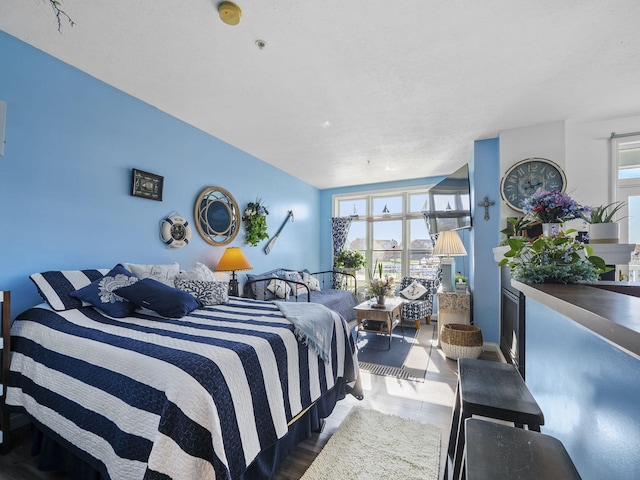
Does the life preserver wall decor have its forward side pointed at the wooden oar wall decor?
no

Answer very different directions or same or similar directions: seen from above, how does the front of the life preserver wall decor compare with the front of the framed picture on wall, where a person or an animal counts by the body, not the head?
same or similar directions

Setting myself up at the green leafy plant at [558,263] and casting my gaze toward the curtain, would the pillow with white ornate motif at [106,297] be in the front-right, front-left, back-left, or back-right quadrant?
front-left

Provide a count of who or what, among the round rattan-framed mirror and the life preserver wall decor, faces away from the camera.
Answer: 0

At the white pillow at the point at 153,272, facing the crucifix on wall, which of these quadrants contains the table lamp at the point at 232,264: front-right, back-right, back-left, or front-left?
front-left

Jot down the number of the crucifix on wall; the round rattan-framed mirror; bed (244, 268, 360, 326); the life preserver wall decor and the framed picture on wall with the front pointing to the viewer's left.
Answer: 0

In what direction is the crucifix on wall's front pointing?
toward the camera

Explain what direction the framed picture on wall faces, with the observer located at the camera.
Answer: facing the viewer and to the right of the viewer

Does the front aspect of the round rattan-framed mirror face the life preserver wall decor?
no

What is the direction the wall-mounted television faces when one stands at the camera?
facing the viewer and to the left of the viewer

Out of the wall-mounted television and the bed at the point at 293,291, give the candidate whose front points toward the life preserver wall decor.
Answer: the wall-mounted television

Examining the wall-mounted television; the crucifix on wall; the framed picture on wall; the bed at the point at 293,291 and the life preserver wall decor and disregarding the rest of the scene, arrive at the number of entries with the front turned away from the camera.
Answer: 0

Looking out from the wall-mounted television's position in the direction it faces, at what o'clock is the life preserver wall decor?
The life preserver wall decor is roughly at 12 o'clock from the wall-mounted television.

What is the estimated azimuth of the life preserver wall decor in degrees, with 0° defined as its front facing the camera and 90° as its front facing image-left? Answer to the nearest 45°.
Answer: approximately 315°

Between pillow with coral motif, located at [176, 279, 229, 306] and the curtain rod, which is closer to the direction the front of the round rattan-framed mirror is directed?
the curtain rod

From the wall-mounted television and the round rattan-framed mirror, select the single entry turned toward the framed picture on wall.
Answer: the wall-mounted television

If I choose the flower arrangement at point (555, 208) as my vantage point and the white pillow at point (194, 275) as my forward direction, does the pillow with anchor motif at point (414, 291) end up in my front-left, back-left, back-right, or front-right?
front-right

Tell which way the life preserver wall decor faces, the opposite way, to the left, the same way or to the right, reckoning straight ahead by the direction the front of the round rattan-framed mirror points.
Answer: the same way
